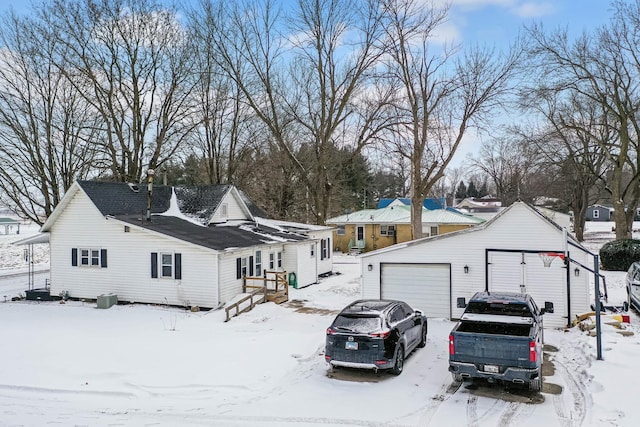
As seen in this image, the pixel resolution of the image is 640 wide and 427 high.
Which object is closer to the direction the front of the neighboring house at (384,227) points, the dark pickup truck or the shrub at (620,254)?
the dark pickup truck

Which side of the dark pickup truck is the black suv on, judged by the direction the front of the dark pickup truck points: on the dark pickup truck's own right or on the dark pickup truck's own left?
on the dark pickup truck's own left

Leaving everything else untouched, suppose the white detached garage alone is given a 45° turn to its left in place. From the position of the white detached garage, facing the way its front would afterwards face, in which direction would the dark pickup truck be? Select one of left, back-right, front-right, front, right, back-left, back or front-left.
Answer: front-right

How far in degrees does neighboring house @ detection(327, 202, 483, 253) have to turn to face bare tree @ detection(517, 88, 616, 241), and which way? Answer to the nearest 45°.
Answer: approximately 45° to its left

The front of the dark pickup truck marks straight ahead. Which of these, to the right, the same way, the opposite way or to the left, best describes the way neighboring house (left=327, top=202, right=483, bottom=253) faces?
the opposite way

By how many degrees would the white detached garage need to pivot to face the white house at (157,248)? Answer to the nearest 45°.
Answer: approximately 90° to its right

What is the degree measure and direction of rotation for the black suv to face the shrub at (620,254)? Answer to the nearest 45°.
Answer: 0° — it already faces it

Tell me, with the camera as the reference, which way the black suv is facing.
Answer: facing away from the viewer and to the right of the viewer

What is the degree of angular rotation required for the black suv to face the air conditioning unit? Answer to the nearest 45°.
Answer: approximately 90° to its left

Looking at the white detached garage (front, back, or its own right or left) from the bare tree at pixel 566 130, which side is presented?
back

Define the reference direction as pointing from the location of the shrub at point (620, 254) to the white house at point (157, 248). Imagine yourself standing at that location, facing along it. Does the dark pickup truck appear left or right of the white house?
left

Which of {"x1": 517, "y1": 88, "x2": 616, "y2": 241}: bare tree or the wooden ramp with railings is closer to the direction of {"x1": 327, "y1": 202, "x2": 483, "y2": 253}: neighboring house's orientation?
the wooden ramp with railings

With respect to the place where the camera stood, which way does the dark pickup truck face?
facing away from the viewer

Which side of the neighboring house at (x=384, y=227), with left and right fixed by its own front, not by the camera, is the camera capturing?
front

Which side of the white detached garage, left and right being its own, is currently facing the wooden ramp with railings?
right

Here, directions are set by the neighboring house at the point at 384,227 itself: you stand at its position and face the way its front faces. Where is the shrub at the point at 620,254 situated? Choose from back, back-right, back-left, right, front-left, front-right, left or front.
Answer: front-left

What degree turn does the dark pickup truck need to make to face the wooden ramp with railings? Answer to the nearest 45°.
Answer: approximately 45° to its left

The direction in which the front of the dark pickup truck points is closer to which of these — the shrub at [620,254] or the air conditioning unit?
the shrub

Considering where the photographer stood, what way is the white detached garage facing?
facing the viewer

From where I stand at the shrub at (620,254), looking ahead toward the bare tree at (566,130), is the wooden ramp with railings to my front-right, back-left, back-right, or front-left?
back-left
